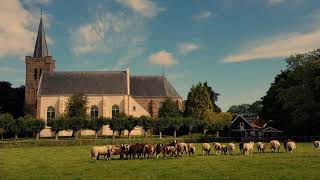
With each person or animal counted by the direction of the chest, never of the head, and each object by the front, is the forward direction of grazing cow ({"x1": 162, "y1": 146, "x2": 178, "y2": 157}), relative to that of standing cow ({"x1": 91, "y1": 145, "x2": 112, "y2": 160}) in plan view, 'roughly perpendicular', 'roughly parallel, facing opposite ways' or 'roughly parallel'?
roughly parallel
